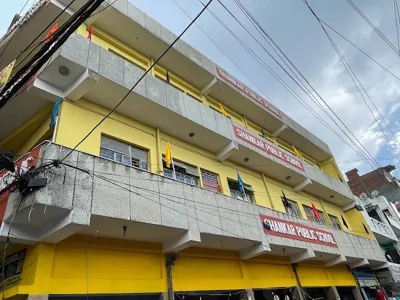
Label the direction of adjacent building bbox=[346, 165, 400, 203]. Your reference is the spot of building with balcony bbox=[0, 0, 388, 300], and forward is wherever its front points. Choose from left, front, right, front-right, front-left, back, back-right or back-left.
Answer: left

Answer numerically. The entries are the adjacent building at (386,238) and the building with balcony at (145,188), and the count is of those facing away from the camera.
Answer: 0

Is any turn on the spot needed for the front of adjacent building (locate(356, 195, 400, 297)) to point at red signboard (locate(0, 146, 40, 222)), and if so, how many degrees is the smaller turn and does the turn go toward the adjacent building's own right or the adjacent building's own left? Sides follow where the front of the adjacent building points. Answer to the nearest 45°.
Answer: approximately 45° to the adjacent building's own right

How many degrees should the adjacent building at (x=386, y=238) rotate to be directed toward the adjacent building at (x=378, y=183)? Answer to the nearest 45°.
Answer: approximately 135° to its left

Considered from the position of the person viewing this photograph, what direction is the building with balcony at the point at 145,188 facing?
facing the viewer and to the right of the viewer

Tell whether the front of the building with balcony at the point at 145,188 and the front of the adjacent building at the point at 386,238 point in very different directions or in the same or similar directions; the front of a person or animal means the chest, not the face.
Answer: same or similar directions

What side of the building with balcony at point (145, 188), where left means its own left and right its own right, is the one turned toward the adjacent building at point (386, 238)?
left

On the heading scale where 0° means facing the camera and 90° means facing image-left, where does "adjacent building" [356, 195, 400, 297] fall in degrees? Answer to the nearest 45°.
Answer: approximately 315°

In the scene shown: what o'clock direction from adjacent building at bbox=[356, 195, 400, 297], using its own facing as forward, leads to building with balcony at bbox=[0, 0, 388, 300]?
The building with balcony is roughly at 2 o'clock from the adjacent building.
